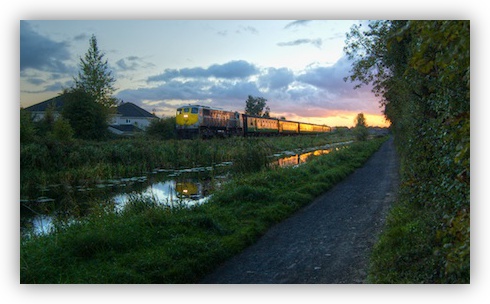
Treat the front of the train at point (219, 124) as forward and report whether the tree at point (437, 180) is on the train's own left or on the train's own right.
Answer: on the train's own left

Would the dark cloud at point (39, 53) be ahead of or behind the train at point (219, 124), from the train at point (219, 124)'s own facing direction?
behind

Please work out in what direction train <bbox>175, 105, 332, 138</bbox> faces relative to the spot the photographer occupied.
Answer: facing the viewer and to the left of the viewer

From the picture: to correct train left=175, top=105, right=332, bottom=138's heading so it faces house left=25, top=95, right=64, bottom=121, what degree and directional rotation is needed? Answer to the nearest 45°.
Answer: approximately 45° to its right

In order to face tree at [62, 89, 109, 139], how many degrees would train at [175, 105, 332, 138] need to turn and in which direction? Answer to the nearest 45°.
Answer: approximately 45° to its right
